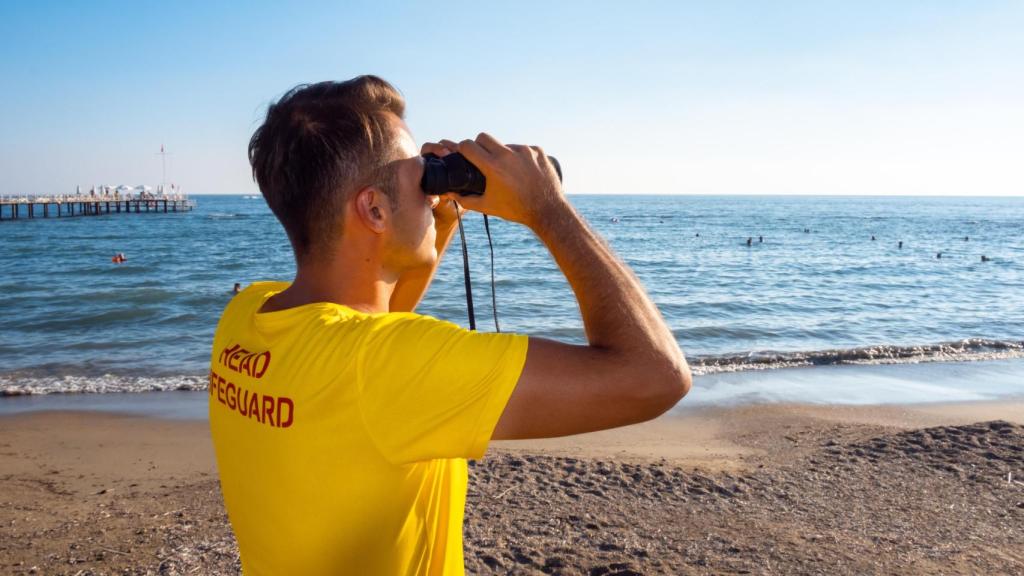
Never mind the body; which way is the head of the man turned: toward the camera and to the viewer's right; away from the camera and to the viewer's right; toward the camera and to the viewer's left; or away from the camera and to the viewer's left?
away from the camera and to the viewer's right

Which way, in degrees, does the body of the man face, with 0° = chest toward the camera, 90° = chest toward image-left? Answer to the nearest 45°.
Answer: approximately 225°
